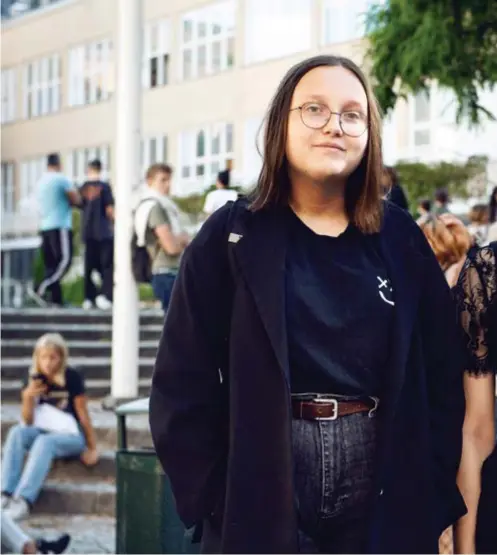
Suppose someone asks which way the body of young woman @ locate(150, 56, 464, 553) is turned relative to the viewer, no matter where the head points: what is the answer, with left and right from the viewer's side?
facing the viewer

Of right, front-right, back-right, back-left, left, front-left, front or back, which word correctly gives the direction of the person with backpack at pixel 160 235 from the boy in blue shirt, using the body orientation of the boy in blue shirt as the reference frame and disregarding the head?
back-right

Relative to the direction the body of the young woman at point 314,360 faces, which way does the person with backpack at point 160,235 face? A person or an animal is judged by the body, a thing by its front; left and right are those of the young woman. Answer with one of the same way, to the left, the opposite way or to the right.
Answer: to the left

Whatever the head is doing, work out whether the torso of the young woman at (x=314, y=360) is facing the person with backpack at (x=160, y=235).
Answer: no

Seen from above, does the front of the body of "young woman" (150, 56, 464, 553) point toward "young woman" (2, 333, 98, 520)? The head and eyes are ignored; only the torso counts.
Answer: no

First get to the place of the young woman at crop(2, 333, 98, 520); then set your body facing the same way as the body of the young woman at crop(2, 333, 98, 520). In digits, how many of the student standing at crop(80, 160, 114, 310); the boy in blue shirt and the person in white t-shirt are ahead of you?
0

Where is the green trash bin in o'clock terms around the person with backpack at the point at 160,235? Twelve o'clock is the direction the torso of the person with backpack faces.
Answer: The green trash bin is roughly at 3 o'clock from the person with backpack.

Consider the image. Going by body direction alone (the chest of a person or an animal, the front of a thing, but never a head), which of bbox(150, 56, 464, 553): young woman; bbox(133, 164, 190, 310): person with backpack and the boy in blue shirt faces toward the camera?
the young woman

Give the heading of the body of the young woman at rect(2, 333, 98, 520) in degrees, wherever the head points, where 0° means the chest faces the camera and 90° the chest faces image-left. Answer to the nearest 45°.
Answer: approximately 45°

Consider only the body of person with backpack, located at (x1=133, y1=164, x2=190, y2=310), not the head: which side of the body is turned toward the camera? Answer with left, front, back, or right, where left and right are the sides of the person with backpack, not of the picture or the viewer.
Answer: right

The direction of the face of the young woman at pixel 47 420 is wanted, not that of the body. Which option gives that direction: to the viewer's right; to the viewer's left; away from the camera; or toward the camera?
toward the camera

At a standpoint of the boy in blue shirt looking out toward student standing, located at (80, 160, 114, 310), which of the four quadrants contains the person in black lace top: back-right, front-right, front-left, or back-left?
front-right

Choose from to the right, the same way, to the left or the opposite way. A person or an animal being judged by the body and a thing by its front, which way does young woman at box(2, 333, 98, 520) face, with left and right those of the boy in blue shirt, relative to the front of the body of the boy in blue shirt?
the opposite way

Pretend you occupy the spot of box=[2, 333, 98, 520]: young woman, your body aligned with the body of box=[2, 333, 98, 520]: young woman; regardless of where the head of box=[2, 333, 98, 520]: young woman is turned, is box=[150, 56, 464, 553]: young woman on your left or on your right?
on your left

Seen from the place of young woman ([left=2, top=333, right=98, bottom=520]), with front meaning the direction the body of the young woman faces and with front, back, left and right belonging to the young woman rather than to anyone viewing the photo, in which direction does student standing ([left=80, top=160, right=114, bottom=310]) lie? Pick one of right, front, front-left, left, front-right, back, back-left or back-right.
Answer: back-right
